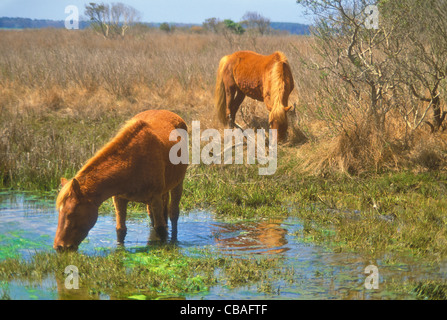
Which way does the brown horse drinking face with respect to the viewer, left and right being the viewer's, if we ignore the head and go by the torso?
facing the viewer and to the left of the viewer

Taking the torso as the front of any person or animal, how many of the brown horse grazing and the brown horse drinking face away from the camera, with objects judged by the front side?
0

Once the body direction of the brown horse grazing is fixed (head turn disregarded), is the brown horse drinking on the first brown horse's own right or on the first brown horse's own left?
on the first brown horse's own right

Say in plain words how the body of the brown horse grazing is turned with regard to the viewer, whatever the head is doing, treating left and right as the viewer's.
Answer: facing the viewer and to the right of the viewer

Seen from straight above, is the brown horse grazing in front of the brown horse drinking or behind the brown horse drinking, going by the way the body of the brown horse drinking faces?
behind
